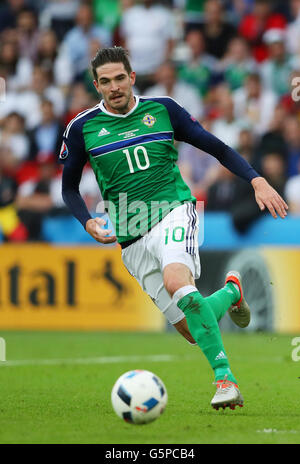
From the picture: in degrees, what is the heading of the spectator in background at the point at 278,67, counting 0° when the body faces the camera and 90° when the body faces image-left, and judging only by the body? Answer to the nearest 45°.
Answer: approximately 0°

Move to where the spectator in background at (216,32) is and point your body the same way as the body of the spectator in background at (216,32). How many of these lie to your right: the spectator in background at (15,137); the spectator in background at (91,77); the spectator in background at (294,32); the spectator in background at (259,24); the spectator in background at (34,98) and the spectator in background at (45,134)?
4

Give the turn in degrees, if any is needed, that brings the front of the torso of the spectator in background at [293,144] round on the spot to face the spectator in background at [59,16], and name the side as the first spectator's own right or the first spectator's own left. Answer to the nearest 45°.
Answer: approximately 135° to the first spectator's own right

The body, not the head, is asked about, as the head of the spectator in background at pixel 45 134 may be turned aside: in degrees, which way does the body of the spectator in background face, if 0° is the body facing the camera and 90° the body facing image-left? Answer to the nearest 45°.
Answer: approximately 0°

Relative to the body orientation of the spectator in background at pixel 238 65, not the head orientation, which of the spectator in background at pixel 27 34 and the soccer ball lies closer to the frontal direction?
the soccer ball
